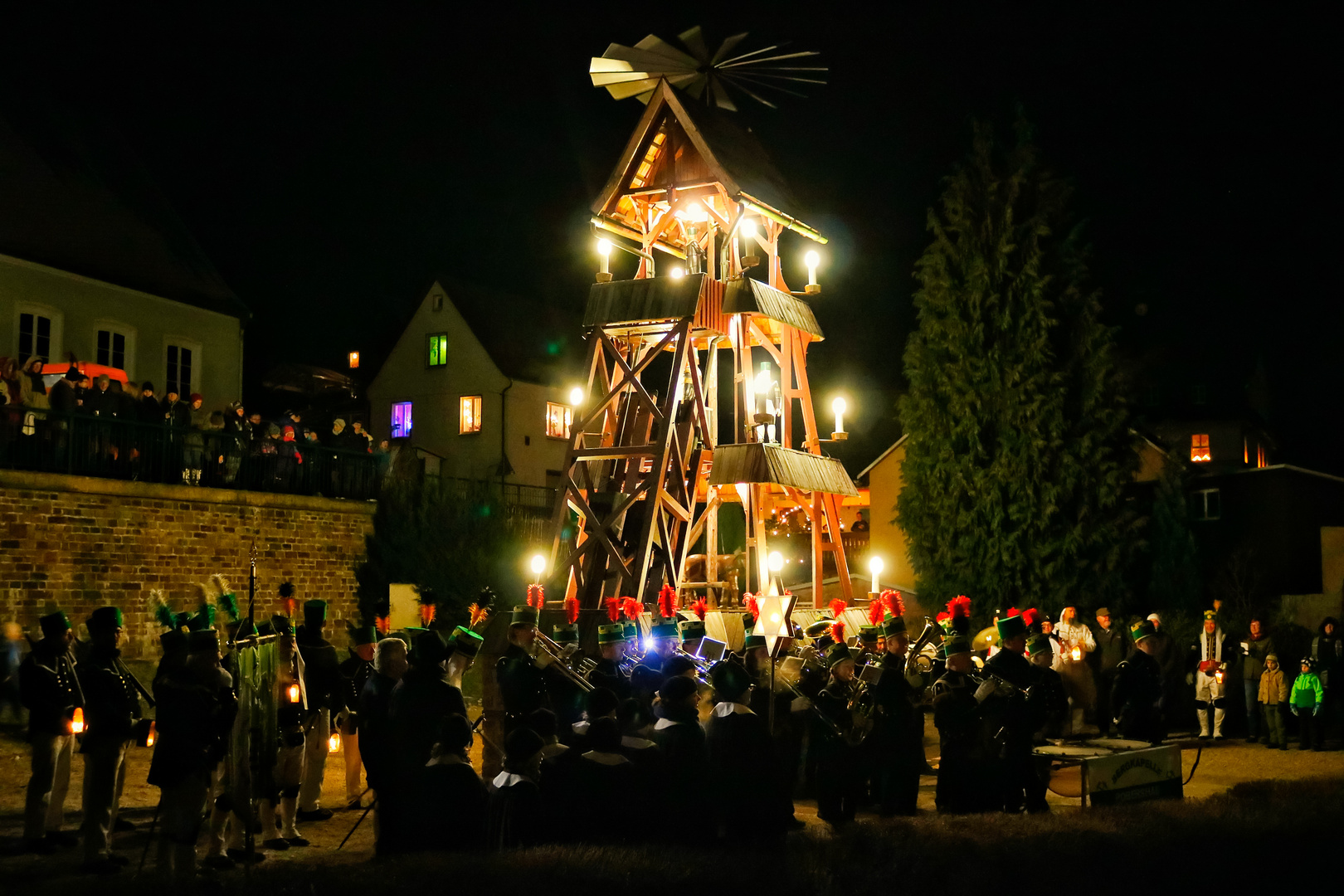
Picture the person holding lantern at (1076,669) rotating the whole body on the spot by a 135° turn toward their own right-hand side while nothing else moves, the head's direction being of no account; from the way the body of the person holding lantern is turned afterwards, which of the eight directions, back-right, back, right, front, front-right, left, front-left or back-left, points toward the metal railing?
front-left

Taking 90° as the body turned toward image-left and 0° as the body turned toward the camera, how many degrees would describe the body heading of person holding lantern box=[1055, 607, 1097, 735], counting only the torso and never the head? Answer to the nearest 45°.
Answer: approximately 0°

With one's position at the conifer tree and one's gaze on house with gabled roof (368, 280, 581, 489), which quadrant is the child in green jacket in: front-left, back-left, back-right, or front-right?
back-left

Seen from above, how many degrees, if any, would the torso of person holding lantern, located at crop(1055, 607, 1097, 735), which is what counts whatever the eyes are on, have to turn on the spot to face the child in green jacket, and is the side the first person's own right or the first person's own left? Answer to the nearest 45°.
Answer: approximately 90° to the first person's own left

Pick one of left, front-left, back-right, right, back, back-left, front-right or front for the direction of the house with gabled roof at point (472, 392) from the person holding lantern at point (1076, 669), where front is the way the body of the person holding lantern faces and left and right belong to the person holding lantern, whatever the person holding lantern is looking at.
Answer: back-right

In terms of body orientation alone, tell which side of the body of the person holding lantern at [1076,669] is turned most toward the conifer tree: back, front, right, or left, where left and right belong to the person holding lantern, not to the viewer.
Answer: back

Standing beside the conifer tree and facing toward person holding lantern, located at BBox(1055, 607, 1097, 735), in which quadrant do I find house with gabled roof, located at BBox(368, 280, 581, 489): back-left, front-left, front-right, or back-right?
back-right
